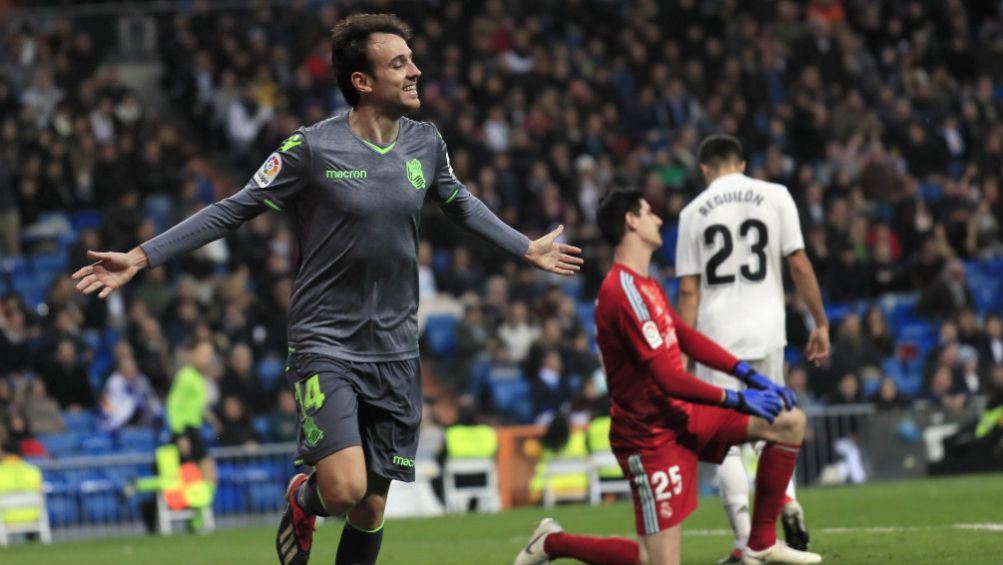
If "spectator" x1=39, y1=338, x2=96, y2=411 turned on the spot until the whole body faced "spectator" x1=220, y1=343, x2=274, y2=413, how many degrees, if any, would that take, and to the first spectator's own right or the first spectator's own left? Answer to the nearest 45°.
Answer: approximately 90° to the first spectator's own left

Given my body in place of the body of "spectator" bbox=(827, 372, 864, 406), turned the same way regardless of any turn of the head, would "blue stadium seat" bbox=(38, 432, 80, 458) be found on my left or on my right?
on my right

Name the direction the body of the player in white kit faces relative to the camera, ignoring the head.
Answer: away from the camera

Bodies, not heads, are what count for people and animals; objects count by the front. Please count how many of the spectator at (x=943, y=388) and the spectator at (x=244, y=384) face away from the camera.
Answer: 0

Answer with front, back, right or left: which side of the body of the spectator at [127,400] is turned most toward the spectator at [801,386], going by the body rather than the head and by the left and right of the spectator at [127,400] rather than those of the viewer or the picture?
left

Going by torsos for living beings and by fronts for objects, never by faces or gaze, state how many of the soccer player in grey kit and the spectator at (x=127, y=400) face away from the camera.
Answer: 0

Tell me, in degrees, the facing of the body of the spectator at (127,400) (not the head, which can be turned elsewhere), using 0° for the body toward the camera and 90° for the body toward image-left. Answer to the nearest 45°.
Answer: approximately 0°

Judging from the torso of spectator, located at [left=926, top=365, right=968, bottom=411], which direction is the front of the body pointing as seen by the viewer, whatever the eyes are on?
toward the camera

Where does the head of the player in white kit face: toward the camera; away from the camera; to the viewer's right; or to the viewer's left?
away from the camera

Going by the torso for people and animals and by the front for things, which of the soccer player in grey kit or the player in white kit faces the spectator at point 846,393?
the player in white kit

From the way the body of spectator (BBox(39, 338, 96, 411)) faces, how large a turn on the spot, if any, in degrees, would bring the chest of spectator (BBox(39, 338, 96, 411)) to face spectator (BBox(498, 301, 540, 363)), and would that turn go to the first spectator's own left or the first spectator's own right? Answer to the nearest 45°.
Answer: approximately 90° to the first spectator's own left

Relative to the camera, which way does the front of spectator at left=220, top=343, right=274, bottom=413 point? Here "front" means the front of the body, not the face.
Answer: toward the camera
